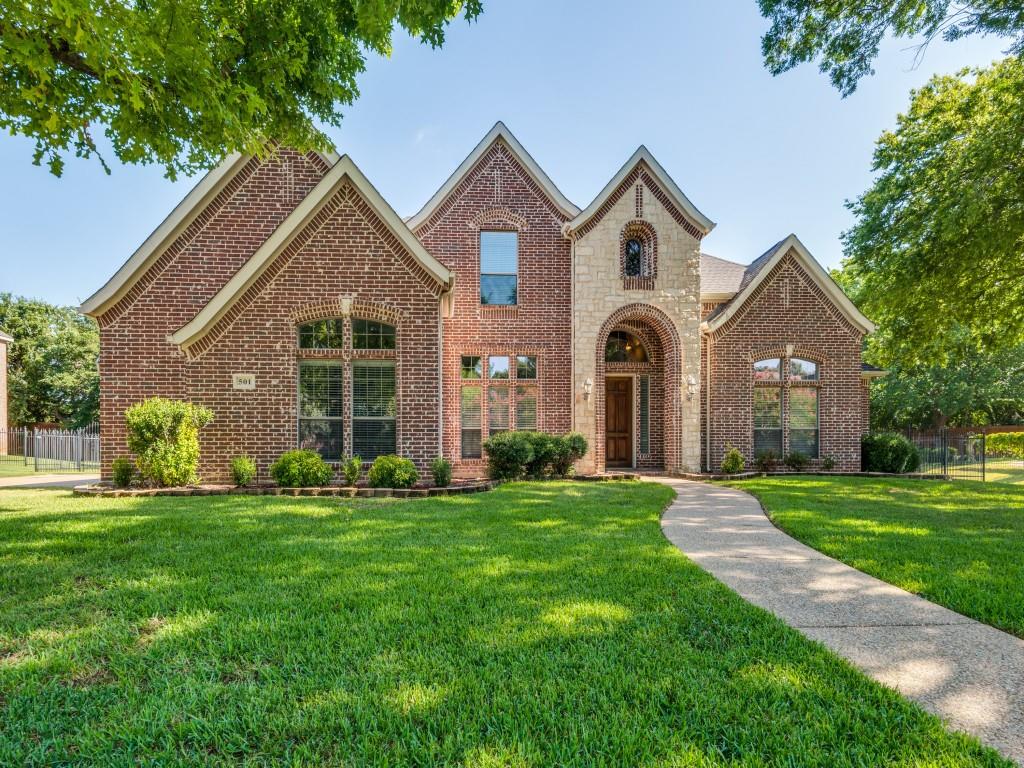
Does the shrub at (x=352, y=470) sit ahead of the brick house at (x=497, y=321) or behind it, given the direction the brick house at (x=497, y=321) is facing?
ahead

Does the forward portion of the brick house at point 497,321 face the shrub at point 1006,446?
no

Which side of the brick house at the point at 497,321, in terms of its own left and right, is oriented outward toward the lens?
front

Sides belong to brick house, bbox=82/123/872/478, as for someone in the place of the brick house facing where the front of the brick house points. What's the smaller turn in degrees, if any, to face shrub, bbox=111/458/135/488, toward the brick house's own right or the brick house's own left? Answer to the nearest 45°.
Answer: approximately 45° to the brick house's own right

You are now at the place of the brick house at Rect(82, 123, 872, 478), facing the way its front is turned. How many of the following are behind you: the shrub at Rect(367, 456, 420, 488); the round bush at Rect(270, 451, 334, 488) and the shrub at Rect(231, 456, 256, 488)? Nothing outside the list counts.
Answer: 0

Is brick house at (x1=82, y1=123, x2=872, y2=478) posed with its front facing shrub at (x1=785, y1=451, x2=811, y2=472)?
no

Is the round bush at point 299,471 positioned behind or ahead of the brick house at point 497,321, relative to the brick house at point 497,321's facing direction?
ahead

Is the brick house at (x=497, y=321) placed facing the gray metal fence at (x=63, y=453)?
no

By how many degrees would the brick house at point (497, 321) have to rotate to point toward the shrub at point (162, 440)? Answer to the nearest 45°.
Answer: approximately 45° to its right

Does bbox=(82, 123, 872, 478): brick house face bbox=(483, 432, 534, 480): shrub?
yes

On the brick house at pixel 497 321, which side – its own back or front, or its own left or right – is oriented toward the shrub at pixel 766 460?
left

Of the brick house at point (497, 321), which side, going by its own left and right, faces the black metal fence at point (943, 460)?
left
